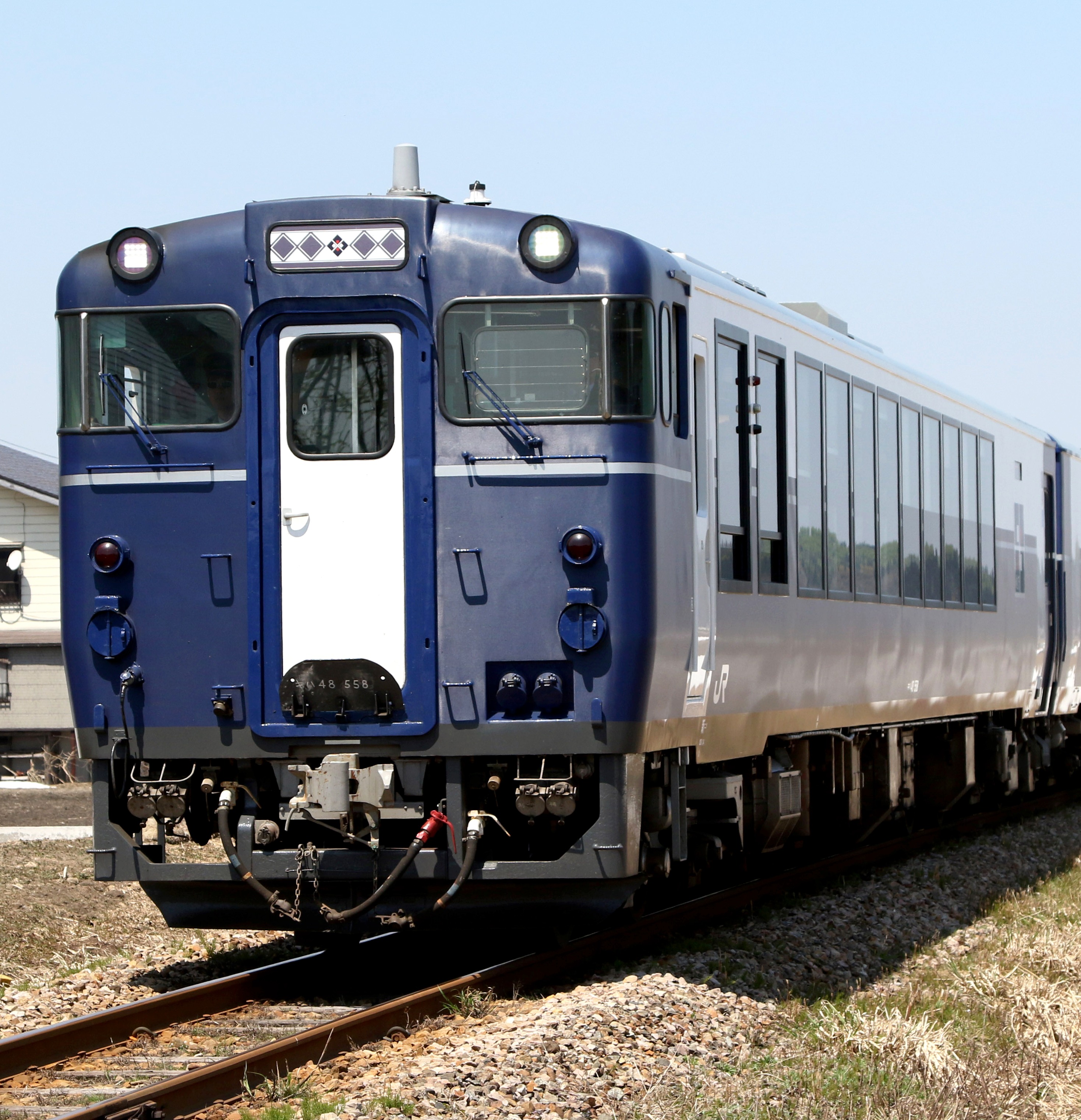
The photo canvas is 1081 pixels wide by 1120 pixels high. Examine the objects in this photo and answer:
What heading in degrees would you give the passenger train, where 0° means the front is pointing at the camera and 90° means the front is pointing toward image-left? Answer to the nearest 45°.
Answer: approximately 45°

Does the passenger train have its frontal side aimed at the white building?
no
